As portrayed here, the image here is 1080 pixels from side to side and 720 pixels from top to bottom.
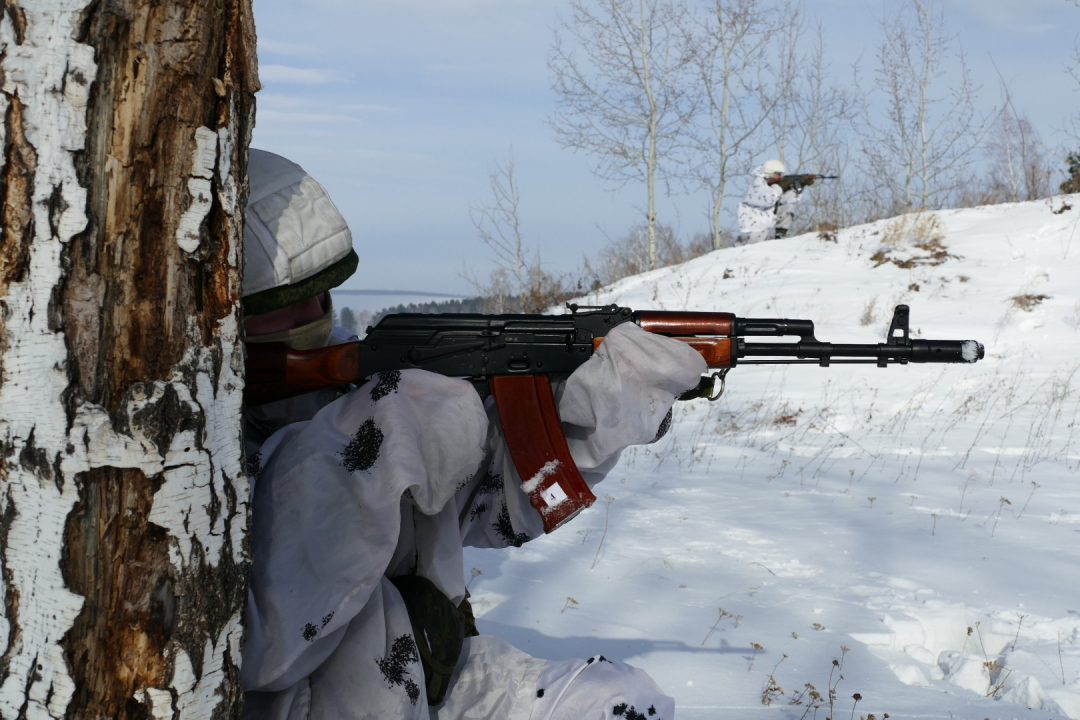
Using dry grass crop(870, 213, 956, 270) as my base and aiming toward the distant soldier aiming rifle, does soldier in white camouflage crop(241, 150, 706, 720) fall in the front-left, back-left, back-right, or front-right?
back-left

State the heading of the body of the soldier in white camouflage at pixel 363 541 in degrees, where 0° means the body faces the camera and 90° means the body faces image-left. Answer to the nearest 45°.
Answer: approximately 270°

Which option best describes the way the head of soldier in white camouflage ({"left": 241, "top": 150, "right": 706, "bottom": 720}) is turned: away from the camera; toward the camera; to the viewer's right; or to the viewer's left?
to the viewer's right

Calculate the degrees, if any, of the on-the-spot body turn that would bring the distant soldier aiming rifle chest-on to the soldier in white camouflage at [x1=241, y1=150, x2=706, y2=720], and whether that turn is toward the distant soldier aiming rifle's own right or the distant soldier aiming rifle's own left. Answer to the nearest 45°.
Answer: approximately 90° to the distant soldier aiming rifle's own right
